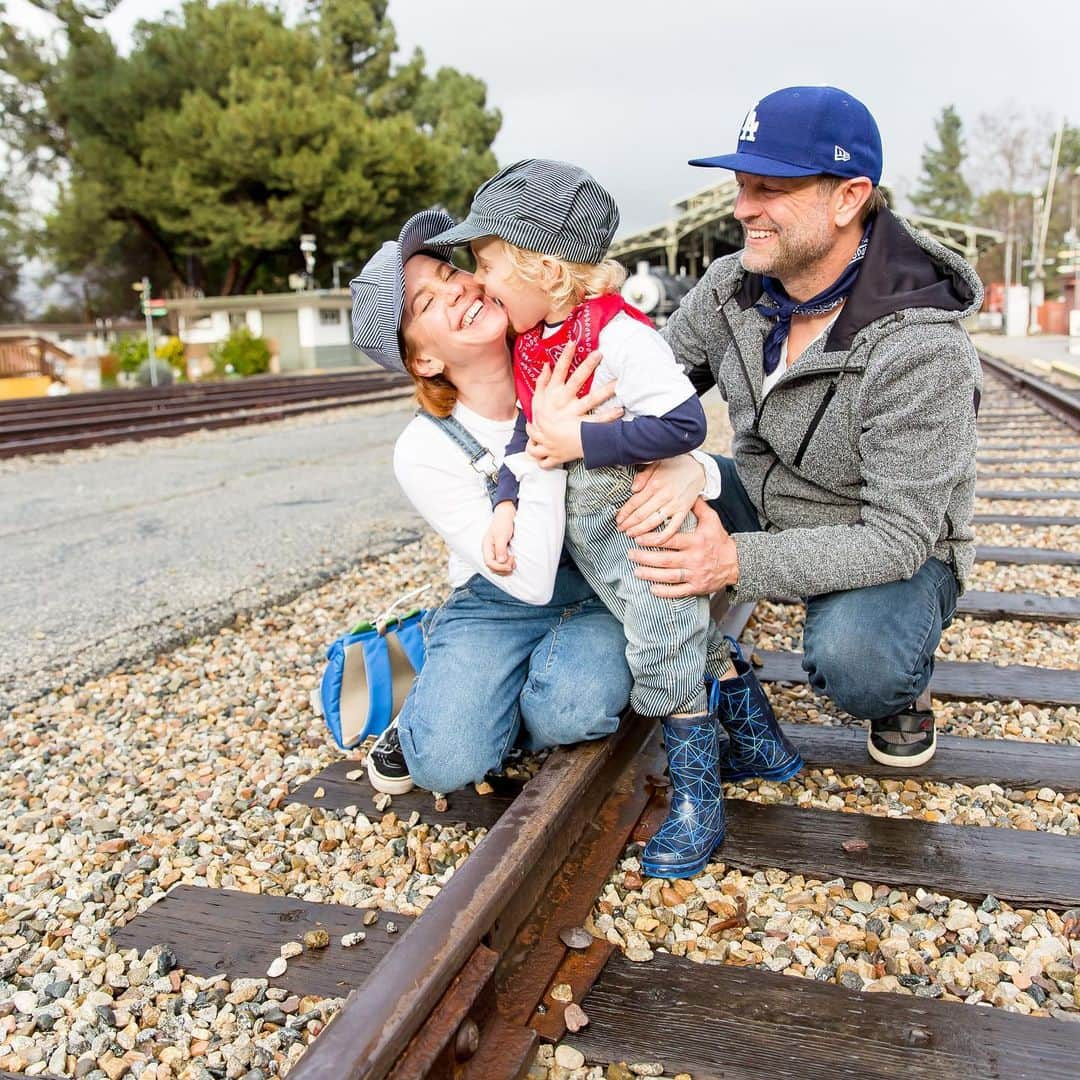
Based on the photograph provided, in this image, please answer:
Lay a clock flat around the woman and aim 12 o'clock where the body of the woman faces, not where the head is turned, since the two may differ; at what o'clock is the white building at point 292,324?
The white building is roughly at 7 o'clock from the woman.

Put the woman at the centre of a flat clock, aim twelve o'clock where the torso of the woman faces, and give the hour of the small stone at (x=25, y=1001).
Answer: The small stone is roughly at 3 o'clock from the woman.

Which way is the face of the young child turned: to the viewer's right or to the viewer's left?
to the viewer's left

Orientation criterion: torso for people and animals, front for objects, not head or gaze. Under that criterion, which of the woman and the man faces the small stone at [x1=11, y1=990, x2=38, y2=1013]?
the man

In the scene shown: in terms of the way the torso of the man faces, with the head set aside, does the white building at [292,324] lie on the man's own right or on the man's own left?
on the man's own right

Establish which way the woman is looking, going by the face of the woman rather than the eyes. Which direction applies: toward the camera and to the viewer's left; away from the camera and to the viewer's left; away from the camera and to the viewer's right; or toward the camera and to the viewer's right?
toward the camera and to the viewer's right

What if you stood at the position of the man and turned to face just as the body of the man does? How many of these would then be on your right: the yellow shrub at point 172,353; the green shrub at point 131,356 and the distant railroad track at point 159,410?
3

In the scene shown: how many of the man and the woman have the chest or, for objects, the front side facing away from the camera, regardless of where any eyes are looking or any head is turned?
0

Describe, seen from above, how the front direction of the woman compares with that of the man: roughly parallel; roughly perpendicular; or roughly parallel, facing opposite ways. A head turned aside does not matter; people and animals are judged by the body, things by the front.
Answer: roughly perpendicular

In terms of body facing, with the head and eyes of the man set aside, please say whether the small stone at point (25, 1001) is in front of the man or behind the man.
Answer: in front

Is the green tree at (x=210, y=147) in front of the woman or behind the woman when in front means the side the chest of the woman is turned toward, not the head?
behind

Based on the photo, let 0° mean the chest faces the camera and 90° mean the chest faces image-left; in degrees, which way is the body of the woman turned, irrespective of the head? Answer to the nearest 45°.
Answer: approximately 315°
